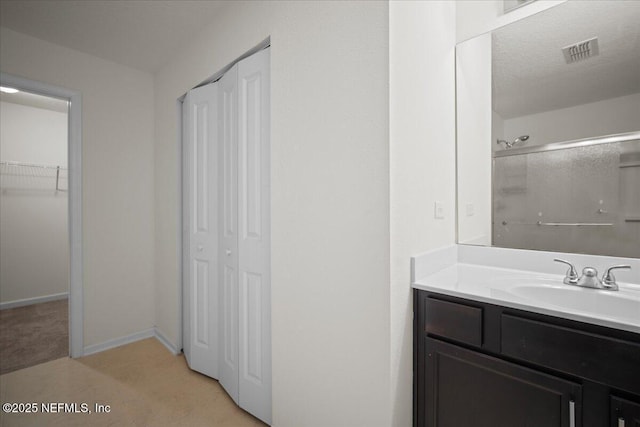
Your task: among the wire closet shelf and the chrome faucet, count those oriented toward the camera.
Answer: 2

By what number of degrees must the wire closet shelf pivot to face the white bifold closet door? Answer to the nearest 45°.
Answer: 0° — it already faces it

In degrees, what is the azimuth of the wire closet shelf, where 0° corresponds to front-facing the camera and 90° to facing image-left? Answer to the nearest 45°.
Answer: approximately 0°

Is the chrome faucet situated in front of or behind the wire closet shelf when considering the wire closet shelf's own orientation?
in front

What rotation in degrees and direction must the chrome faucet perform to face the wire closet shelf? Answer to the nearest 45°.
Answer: approximately 90° to its right

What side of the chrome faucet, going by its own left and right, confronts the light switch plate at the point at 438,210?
right

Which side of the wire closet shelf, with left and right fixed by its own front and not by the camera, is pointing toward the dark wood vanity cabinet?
front
